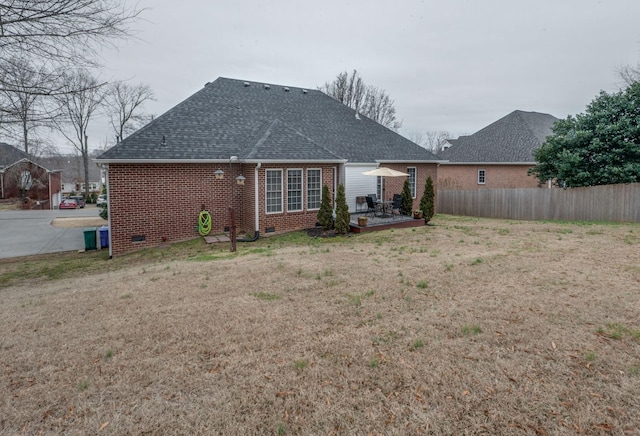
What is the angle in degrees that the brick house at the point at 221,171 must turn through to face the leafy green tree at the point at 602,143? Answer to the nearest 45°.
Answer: approximately 135° to its right

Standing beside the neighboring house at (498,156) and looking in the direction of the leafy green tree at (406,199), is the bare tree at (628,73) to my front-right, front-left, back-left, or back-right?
back-left

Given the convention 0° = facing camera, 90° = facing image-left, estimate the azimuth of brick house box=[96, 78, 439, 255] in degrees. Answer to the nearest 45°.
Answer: approximately 135°

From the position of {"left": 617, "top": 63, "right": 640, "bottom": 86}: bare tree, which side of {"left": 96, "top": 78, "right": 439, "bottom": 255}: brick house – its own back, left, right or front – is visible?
right

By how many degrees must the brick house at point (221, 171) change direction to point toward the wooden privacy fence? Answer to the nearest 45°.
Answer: approximately 135° to its right

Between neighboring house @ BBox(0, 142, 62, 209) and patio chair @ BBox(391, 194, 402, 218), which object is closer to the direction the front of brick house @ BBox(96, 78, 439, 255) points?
the neighboring house

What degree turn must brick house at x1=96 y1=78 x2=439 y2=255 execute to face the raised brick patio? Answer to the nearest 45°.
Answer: approximately 135° to its right

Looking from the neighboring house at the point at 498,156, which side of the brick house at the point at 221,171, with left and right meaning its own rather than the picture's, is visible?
right

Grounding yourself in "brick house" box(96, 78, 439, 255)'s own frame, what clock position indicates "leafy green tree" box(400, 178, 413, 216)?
The leafy green tree is roughly at 4 o'clock from the brick house.
